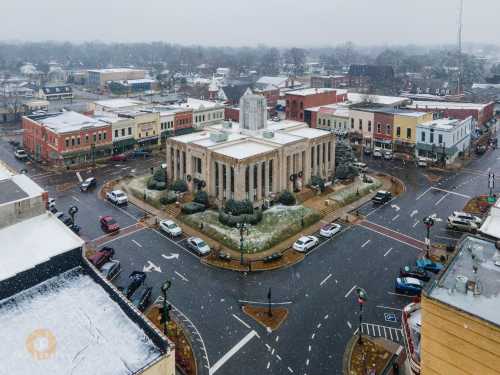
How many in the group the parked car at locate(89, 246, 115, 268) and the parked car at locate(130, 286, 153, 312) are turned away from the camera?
0

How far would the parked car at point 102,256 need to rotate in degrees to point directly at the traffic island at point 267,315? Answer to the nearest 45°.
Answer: approximately 90° to its left

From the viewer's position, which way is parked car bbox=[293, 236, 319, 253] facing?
facing away from the viewer and to the right of the viewer

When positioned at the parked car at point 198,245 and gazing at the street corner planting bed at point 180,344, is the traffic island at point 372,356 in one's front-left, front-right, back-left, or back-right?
front-left

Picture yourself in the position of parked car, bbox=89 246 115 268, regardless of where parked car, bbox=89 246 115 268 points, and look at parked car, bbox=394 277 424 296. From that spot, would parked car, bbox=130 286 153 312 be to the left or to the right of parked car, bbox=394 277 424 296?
right

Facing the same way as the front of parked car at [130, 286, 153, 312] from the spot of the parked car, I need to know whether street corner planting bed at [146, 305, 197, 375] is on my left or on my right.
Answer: on my left

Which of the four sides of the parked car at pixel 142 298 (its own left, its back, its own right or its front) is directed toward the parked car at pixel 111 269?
right

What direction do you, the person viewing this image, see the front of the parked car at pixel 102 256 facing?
facing the viewer and to the left of the viewer

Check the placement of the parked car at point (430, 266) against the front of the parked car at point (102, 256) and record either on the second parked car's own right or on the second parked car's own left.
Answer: on the second parked car's own left

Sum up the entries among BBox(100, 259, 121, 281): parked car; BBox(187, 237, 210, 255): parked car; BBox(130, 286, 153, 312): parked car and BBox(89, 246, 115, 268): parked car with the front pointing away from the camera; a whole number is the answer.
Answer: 0

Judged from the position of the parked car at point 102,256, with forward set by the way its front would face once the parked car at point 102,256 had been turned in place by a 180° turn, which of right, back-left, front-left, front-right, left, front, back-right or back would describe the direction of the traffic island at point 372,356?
right
